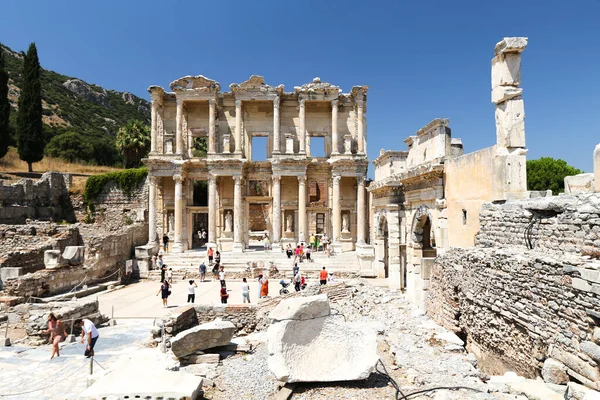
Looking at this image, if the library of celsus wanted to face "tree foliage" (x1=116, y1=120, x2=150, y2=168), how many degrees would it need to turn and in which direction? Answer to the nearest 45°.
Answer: approximately 135° to its right

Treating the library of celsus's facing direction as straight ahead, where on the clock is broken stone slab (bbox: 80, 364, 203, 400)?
The broken stone slab is roughly at 12 o'clock from the library of celsus.

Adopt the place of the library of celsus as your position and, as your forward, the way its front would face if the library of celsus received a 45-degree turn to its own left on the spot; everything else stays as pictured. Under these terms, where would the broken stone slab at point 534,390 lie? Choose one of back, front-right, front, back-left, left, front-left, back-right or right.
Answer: front-right

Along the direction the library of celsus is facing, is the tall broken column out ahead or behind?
ahead

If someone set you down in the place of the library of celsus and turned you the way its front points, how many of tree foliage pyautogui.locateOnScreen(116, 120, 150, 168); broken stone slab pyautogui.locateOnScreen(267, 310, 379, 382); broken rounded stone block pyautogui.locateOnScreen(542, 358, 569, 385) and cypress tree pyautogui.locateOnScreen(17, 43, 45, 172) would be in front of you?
2

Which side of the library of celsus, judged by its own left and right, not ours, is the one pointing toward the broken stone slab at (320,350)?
front

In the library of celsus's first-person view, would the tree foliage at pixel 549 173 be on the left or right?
on its left

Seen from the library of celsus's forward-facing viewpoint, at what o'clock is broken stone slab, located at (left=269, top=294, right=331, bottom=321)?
The broken stone slab is roughly at 12 o'clock from the library of celsus.

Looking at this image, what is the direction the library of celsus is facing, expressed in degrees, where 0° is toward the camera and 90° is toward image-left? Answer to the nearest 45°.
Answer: approximately 0°

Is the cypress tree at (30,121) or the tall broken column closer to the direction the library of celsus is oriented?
the tall broken column

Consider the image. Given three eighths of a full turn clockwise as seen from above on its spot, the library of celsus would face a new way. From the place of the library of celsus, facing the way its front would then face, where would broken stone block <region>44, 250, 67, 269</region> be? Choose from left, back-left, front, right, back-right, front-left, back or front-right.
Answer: left

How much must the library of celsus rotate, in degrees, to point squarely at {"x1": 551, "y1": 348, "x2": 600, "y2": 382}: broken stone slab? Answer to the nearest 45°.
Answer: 0° — it already faces it

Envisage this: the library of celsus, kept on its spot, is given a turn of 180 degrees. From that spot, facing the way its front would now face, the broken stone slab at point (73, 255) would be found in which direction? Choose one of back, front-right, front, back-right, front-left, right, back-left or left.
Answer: back-left

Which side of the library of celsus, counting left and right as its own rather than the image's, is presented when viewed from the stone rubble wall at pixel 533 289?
front
